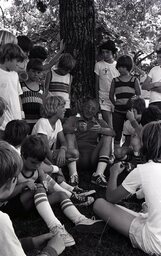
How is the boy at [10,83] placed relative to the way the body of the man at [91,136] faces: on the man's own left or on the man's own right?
on the man's own right

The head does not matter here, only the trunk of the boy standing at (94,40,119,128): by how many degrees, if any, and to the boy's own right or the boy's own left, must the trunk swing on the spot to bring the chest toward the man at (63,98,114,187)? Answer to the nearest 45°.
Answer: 0° — they already face them

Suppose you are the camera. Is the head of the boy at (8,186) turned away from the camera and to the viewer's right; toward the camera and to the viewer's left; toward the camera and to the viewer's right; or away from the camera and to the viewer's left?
away from the camera and to the viewer's right

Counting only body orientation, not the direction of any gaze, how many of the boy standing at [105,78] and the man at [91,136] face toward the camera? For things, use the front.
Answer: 2

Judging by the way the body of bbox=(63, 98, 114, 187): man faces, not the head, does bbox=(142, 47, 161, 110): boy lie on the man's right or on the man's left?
on the man's left

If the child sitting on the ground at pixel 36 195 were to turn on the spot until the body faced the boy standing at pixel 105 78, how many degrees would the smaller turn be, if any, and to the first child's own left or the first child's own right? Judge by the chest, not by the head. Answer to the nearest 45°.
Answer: approximately 90° to the first child's own left

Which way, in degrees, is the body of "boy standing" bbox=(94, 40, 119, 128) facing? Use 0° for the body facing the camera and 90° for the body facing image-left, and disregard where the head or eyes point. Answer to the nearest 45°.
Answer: approximately 0°

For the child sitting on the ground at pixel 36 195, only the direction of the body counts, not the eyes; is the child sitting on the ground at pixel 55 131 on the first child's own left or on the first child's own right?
on the first child's own left
